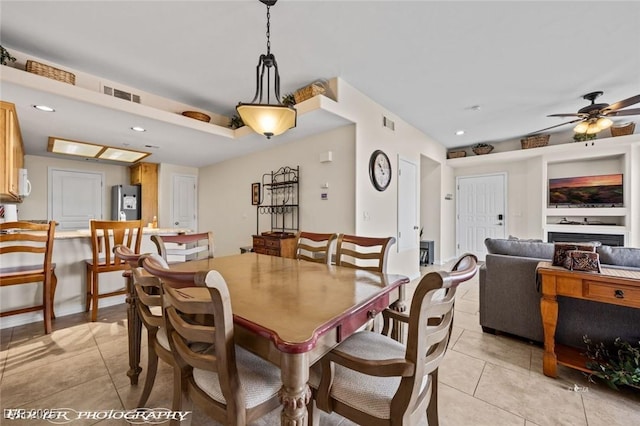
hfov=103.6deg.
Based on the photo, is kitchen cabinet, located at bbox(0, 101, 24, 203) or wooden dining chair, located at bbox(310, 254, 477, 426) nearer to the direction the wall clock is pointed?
the wooden dining chair

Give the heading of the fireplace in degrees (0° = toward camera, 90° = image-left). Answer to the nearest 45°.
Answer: approximately 0°

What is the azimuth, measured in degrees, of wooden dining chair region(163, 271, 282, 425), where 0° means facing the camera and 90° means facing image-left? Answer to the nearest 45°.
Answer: approximately 225°

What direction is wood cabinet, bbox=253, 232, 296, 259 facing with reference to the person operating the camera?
facing the viewer and to the left of the viewer

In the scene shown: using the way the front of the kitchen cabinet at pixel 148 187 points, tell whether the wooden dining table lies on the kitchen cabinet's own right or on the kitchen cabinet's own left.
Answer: on the kitchen cabinet's own left

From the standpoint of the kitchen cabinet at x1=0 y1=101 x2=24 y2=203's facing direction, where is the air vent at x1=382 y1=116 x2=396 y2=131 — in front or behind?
in front

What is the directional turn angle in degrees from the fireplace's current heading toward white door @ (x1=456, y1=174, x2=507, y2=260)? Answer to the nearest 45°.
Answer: approximately 90° to its right

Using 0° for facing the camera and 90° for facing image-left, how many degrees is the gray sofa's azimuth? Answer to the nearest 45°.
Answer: approximately 180°

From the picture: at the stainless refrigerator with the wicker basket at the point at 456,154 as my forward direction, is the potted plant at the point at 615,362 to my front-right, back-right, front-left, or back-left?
front-right

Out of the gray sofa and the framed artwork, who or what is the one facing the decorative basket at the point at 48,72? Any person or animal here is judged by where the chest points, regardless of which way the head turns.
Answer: the framed artwork

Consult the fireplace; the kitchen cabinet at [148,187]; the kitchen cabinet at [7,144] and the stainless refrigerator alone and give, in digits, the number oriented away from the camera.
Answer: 0

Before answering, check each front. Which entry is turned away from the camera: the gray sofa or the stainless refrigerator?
the gray sofa

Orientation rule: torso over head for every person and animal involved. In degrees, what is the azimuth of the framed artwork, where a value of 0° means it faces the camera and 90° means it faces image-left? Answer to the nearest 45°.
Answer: approximately 45°

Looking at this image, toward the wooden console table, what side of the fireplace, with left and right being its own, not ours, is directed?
front

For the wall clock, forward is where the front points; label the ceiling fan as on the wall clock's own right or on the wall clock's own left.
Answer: on the wall clock's own left
